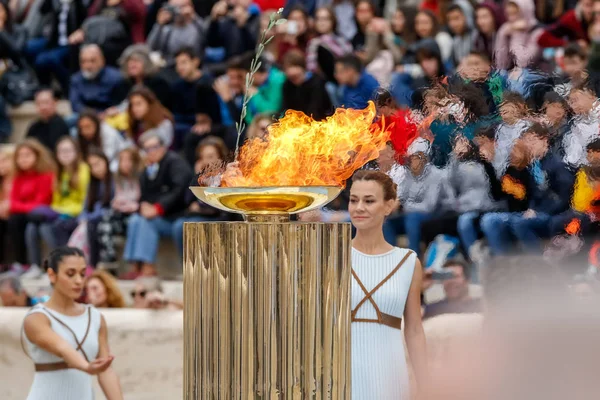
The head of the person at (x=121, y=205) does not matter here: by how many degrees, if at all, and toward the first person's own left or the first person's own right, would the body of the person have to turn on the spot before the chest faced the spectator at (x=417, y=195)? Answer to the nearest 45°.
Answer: approximately 90° to the first person's own left

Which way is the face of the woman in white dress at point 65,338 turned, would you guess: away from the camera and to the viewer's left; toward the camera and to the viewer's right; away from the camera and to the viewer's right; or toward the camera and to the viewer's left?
toward the camera and to the viewer's right

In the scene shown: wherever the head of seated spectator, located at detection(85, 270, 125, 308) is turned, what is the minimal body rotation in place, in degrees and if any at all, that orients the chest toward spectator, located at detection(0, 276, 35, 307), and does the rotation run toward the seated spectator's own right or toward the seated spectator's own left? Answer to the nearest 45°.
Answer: approximately 90° to the seated spectator's own right

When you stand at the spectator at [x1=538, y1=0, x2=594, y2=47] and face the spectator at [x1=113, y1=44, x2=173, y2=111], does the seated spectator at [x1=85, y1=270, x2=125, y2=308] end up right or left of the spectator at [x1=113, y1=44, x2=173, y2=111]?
left

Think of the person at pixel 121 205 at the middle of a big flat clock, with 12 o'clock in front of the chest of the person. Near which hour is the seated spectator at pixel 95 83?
The seated spectator is roughly at 4 o'clock from the person.

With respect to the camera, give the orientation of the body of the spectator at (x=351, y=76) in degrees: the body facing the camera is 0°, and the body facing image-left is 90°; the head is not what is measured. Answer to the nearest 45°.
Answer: approximately 45°

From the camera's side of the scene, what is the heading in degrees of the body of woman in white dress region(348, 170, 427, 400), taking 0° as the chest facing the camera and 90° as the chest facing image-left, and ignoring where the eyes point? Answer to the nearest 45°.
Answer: approximately 45°

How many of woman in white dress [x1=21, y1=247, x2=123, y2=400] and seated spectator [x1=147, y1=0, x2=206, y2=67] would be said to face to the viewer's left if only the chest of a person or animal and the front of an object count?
0

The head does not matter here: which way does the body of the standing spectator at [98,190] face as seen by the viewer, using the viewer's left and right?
facing the viewer and to the left of the viewer

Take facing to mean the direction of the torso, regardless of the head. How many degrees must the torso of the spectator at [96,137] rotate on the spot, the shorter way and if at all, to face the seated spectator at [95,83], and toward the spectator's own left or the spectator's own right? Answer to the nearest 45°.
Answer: approximately 135° to the spectator's own right

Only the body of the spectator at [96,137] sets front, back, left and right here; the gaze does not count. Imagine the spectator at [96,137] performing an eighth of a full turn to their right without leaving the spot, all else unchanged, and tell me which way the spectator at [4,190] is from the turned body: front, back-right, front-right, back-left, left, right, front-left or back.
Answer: front

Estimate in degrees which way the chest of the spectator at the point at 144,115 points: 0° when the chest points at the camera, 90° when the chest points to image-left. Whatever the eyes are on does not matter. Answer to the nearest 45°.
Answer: approximately 45°

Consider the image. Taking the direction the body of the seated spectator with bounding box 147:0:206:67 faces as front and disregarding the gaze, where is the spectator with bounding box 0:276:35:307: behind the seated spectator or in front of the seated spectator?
in front

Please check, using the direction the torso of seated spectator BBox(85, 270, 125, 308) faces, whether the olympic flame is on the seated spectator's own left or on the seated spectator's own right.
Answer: on the seated spectator's own left
